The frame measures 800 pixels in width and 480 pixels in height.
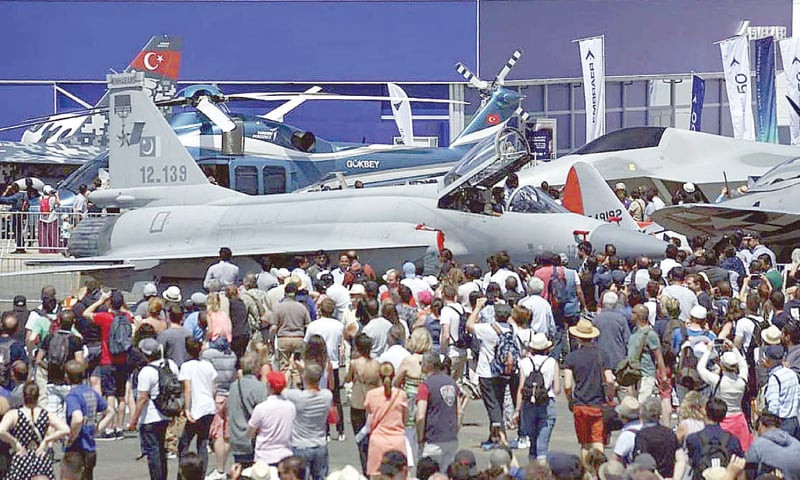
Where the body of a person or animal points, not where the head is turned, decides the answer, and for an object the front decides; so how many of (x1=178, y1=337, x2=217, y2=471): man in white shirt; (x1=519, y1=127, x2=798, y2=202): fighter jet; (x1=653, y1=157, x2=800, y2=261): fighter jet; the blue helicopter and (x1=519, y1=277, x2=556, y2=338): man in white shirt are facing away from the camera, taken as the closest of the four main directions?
2

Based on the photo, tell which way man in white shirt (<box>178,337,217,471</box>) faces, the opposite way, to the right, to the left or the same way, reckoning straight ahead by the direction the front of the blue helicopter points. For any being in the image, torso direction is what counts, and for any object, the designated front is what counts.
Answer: to the right

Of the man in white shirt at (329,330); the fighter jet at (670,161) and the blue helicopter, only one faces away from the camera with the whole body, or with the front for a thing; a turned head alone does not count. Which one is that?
the man in white shirt

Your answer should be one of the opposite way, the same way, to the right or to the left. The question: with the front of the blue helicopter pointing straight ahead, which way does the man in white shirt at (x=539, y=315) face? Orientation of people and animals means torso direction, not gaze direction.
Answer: to the right

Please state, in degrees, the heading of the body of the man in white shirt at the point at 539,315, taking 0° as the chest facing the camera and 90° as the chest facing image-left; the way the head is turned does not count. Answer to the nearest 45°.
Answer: approximately 180°

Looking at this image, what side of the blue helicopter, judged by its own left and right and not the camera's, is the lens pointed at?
left

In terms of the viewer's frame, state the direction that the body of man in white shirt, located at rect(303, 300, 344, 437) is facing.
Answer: away from the camera

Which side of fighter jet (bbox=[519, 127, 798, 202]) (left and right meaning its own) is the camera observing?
left

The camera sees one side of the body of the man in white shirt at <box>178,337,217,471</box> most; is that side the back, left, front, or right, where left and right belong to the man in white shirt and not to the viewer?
back

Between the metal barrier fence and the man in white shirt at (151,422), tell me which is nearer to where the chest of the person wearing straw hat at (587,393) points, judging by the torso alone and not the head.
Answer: the metal barrier fence

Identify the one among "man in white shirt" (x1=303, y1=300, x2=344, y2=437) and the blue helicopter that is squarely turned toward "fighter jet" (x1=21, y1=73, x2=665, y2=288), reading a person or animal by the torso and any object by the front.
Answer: the man in white shirt

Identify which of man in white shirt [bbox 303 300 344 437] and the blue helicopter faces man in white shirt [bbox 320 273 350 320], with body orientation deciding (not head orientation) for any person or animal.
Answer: man in white shirt [bbox 303 300 344 437]

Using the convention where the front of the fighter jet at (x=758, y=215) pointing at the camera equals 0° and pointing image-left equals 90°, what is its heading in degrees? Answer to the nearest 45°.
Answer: approximately 90°

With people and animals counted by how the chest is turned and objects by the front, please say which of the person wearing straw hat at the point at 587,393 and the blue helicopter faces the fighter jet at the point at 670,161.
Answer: the person wearing straw hat

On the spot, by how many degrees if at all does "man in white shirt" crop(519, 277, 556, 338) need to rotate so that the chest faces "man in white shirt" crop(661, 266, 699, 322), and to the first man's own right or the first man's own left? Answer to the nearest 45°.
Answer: approximately 45° to the first man's own right

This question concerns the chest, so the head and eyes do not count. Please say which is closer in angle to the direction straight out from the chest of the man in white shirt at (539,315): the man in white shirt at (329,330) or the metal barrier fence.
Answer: the metal barrier fence

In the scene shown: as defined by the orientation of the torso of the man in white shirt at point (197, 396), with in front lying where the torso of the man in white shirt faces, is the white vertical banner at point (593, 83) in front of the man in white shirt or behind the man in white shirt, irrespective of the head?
in front
